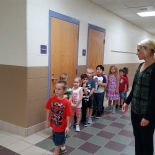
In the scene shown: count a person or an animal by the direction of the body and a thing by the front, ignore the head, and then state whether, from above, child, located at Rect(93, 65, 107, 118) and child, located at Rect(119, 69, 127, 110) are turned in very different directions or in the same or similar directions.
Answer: same or similar directions

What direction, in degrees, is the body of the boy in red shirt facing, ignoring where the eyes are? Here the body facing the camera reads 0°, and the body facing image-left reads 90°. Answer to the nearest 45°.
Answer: approximately 45°

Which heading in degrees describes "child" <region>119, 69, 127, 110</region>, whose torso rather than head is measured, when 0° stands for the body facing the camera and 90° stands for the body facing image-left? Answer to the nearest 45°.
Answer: approximately 45°

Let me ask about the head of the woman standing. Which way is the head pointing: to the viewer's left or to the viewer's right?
to the viewer's left

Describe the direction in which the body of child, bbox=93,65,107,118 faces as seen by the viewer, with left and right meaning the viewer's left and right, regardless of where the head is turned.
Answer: facing the viewer and to the left of the viewer

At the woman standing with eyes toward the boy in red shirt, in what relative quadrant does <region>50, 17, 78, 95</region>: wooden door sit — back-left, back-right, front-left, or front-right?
front-right

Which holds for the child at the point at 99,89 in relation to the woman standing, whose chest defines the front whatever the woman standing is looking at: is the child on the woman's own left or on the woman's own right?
on the woman's own right

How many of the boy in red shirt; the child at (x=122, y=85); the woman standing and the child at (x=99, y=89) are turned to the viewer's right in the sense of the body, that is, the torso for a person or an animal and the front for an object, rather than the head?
0

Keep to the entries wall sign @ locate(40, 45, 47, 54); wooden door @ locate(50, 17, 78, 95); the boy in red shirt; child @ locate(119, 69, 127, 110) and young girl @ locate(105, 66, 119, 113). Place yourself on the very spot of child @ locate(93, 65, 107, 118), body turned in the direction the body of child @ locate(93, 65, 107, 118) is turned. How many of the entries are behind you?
2

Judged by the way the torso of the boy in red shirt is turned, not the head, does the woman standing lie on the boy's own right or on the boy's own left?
on the boy's own left

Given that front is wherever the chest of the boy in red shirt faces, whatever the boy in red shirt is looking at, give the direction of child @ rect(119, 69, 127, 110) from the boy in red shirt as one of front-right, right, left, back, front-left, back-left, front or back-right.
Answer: back

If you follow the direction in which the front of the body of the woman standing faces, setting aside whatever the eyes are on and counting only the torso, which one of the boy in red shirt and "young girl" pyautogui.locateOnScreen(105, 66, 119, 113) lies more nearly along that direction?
the boy in red shirt
